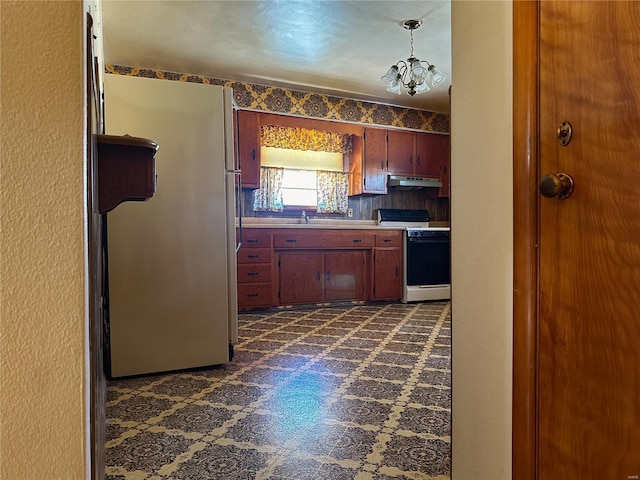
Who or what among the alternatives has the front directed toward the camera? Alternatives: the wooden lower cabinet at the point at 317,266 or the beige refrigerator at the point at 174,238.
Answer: the wooden lower cabinet

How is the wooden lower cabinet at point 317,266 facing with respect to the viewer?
toward the camera

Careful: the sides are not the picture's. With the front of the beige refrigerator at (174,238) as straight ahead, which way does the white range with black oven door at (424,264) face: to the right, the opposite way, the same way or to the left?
to the right

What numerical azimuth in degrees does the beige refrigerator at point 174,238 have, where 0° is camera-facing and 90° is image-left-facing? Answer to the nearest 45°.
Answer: approximately 270°

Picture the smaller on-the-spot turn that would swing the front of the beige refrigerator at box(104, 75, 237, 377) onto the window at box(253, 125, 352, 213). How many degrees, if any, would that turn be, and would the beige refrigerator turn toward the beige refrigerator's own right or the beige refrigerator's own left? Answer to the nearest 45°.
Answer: approximately 45° to the beige refrigerator's own left

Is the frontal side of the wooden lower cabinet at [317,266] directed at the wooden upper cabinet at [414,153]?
no

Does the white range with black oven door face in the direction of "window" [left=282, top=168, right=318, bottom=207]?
no

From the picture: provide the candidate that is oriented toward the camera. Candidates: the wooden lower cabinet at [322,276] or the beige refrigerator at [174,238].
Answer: the wooden lower cabinet

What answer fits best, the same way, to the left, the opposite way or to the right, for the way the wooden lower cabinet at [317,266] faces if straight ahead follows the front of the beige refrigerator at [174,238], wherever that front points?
to the right

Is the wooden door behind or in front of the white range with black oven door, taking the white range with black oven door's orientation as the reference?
in front

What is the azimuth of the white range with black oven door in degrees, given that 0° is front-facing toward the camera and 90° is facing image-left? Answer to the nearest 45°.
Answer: approximately 315°

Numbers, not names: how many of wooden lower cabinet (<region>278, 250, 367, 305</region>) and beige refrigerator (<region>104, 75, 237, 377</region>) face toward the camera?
1

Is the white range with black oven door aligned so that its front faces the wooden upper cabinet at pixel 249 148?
no

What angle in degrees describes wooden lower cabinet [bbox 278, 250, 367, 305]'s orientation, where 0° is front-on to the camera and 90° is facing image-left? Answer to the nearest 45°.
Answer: approximately 0°
